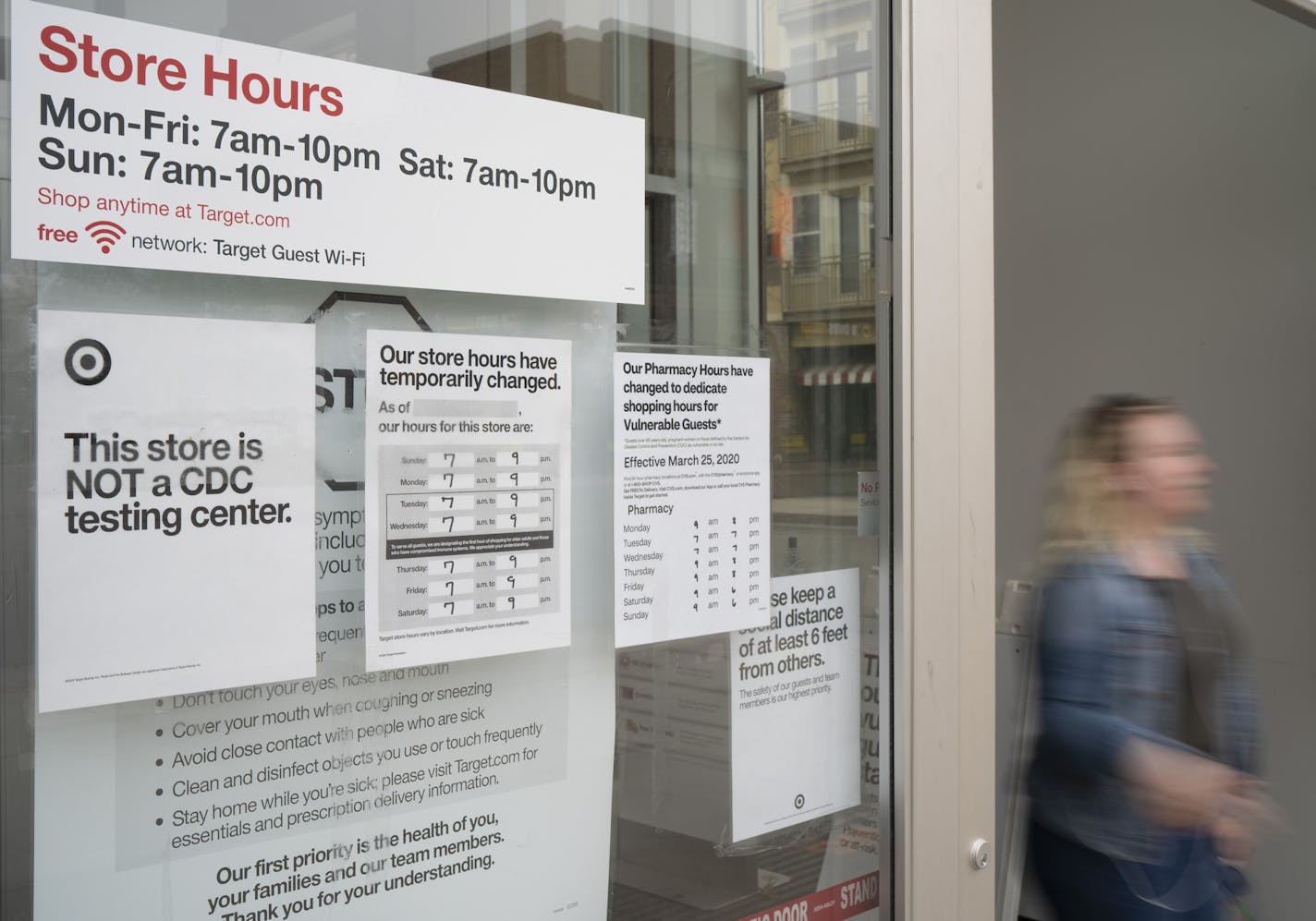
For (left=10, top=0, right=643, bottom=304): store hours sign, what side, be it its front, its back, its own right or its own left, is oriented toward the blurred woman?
left

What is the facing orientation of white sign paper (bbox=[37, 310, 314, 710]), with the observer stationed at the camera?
facing the viewer and to the right of the viewer

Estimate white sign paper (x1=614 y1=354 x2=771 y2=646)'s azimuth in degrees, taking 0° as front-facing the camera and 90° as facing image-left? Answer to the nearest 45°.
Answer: approximately 315°

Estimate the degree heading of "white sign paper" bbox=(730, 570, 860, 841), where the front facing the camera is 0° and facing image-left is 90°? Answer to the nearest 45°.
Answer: approximately 315°

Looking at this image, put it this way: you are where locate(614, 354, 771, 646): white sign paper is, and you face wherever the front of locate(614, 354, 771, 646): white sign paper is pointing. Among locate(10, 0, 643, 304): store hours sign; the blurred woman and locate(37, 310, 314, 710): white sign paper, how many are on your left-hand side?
1

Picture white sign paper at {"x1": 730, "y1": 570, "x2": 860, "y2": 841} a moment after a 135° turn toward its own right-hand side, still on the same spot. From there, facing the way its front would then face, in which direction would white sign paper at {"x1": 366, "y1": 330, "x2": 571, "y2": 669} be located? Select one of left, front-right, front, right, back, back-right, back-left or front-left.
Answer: front-left

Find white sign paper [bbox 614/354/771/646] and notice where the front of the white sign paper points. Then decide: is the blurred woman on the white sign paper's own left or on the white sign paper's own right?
on the white sign paper's own left

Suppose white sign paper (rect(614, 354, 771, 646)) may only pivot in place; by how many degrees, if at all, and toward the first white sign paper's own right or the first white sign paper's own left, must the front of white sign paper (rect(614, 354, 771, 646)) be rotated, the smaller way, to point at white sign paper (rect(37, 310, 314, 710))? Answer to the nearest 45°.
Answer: approximately 90° to the first white sign paper's own right

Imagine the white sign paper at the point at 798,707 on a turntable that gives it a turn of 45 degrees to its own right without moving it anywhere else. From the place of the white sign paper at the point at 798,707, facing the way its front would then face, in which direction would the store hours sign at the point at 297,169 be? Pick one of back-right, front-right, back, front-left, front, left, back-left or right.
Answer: front-right
